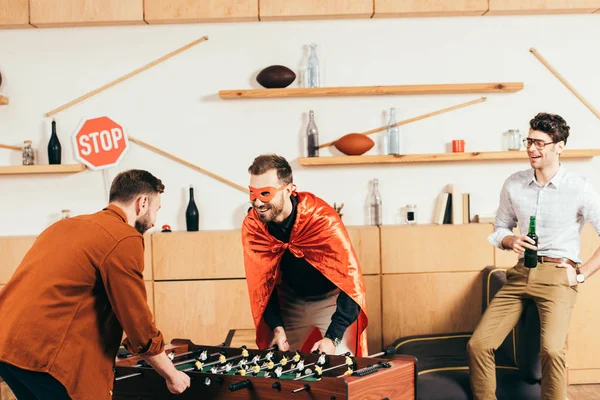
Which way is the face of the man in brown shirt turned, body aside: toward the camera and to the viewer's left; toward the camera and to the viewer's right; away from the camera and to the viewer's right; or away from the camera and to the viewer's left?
away from the camera and to the viewer's right

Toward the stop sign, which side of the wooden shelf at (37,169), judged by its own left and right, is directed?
left

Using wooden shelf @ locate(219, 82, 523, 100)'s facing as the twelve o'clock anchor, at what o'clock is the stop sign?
The stop sign is roughly at 3 o'clock from the wooden shelf.

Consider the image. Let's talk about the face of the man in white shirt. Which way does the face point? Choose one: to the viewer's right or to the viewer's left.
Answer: to the viewer's left

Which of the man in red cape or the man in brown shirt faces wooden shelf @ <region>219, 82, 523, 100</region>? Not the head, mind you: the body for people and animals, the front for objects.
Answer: the man in brown shirt

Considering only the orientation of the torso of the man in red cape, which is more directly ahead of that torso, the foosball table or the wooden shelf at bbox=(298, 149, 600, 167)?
the foosball table

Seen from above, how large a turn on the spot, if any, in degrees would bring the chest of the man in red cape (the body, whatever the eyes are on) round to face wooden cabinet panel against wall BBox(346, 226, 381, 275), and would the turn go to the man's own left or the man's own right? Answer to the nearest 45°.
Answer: approximately 135° to the man's own right

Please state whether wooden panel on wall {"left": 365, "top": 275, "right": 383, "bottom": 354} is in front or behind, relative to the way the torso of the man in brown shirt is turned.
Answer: in front

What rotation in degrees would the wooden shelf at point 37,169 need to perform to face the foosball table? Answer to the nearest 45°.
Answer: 0° — it already faces it

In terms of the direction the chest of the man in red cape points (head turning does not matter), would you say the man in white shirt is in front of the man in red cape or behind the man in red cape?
behind

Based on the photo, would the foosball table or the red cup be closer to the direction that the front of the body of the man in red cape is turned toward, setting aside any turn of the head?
the foosball table
